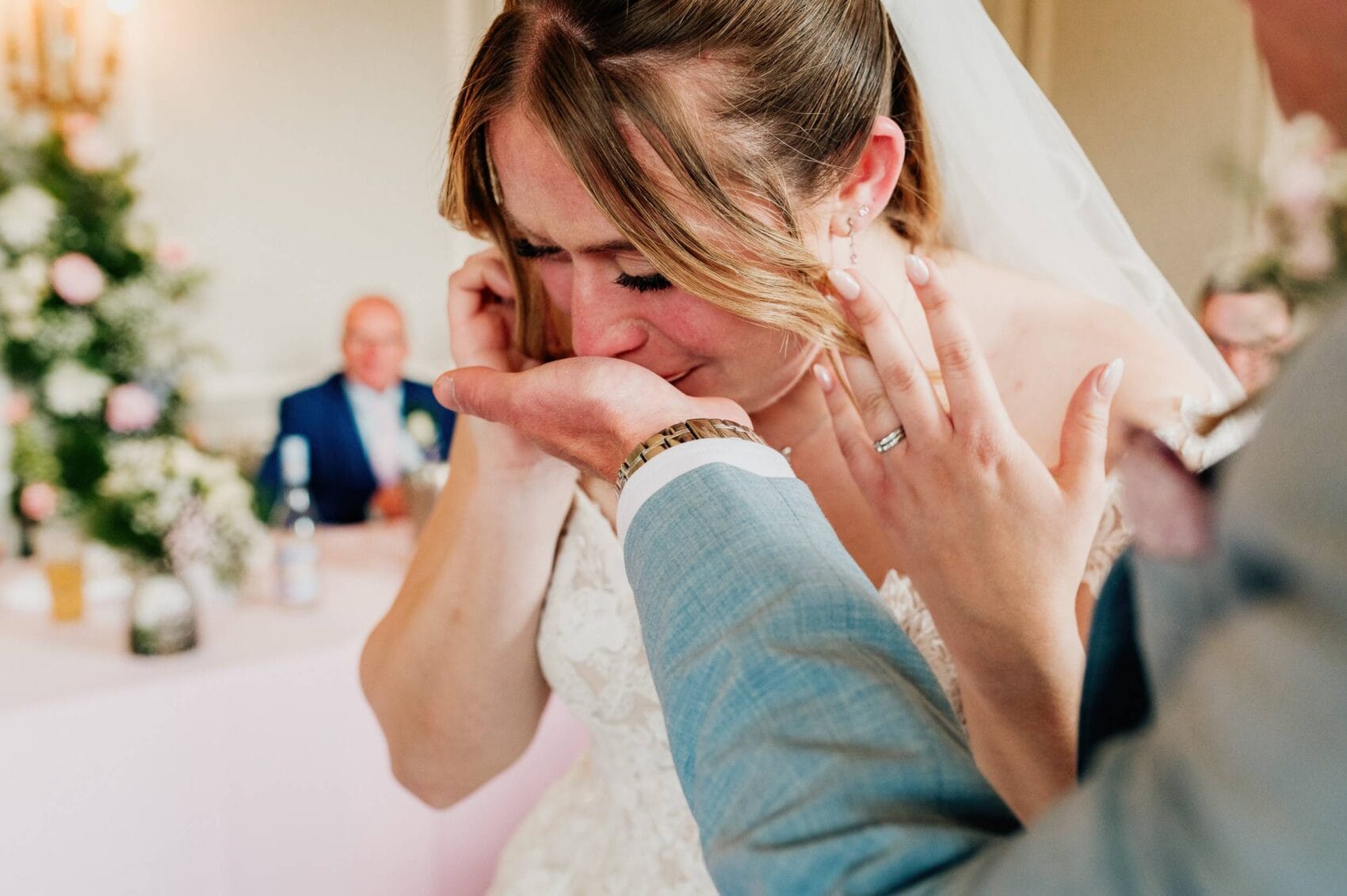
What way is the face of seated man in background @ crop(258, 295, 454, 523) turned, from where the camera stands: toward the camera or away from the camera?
toward the camera

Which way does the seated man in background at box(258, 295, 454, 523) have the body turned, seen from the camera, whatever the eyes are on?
toward the camera

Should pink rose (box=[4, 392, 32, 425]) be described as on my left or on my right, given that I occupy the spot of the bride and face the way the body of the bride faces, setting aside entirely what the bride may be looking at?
on my right

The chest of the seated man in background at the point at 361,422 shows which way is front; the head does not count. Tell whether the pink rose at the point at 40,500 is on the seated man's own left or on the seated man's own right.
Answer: on the seated man's own right

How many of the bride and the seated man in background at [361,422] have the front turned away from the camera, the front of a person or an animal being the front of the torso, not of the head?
0

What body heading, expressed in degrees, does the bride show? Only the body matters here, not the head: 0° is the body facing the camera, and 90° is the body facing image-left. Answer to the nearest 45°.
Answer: approximately 45°

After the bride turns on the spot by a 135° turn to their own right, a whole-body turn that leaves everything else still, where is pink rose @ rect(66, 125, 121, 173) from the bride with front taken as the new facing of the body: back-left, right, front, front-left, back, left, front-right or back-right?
front-left

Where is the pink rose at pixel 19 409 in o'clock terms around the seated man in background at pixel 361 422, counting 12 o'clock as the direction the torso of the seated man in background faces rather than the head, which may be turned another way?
The pink rose is roughly at 3 o'clock from the seated man in background.

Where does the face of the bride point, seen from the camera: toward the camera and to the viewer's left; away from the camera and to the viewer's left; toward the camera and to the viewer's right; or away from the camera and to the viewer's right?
toward the camera and to the viewer's left

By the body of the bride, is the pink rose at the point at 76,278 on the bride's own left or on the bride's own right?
on the bride's own right

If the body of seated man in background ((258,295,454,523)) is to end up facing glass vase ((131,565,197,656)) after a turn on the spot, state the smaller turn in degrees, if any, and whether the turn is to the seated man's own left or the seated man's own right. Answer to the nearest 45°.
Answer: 0° — they already face it

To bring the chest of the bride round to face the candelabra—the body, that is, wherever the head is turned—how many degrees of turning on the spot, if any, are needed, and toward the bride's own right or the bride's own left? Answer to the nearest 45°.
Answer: approximately 90° to the bride's own right
